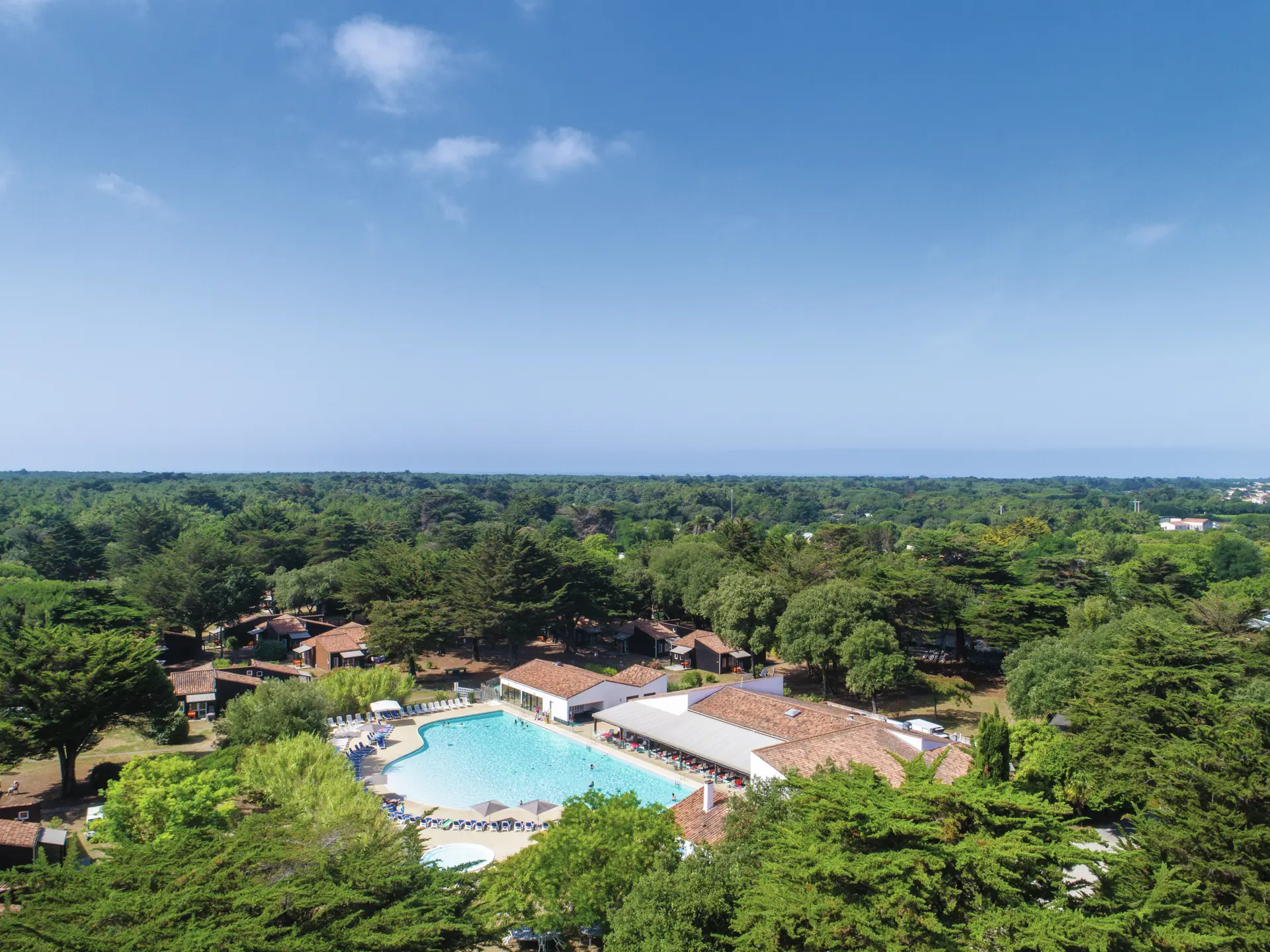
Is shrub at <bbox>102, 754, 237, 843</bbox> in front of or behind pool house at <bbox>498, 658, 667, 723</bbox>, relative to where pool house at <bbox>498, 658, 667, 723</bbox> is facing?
in front

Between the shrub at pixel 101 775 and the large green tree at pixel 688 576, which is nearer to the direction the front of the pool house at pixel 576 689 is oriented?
the shrub

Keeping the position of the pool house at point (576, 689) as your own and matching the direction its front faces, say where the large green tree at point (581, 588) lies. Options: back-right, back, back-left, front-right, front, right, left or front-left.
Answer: back-right

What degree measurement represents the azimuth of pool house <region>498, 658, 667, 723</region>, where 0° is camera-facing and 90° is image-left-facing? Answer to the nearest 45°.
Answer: approximately 45°

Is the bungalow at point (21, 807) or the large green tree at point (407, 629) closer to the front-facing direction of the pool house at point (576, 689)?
the bungalow

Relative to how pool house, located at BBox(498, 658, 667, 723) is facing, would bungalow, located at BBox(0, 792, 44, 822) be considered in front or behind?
in front

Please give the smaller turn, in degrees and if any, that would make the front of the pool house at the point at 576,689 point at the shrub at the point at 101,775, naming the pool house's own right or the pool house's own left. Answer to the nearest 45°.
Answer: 0° — it already faces it

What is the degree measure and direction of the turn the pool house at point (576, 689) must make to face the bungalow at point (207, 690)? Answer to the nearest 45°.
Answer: approximately 45° to its right

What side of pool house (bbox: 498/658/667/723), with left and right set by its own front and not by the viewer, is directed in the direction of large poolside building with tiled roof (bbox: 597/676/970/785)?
left

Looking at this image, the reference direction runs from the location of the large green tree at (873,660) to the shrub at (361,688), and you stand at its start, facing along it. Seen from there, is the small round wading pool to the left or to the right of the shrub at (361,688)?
left
